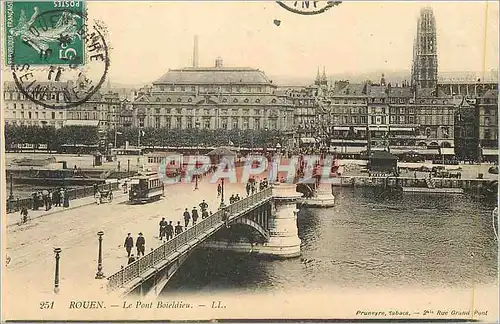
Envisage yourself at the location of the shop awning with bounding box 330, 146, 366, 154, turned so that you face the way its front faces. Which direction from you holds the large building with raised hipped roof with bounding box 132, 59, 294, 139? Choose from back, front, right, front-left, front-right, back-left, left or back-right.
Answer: front-right

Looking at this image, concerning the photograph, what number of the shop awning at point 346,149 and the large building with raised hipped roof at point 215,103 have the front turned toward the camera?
2

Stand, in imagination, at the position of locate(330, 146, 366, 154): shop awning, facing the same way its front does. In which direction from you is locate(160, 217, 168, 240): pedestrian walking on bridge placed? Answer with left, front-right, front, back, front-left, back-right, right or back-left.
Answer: front-right

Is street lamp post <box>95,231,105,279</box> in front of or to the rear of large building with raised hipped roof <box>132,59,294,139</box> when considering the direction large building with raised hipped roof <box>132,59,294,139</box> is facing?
in front

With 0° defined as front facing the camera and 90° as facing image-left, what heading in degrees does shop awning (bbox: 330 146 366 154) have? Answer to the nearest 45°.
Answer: approximately 0°

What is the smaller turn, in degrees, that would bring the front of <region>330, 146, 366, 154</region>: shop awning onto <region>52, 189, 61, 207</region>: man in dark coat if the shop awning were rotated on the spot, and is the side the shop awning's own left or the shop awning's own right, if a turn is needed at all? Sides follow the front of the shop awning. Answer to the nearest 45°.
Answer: approximately 45° to the shop awning's own right

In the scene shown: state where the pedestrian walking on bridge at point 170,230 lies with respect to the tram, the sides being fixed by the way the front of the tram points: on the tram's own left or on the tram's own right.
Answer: on the tram's own left

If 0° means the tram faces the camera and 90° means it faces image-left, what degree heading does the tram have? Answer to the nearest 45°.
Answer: approximately 45°

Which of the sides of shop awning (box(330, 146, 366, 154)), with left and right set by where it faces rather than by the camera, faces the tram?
front
